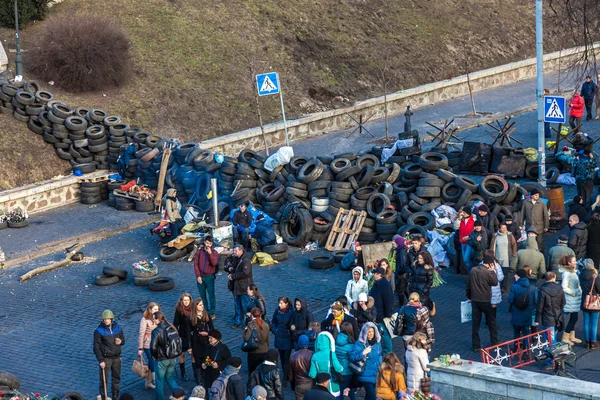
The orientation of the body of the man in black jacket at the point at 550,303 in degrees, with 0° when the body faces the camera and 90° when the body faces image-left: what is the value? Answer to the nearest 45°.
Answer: approximately 180°

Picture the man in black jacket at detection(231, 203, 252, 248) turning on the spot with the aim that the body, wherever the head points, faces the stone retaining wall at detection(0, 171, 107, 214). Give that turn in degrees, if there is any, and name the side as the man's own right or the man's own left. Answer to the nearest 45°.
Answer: approximately 135° to the man's own right

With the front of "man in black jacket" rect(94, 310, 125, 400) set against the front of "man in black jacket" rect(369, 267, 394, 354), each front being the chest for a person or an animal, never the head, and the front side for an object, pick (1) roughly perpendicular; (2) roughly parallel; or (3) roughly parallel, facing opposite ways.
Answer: roughly perpendicular

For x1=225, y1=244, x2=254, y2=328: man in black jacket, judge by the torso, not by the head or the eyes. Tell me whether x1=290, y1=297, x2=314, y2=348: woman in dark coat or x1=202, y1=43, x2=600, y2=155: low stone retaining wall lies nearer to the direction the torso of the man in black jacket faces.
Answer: the woman in dark coat

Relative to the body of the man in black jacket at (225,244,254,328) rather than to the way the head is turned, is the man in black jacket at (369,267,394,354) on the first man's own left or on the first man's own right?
on the first man's own left

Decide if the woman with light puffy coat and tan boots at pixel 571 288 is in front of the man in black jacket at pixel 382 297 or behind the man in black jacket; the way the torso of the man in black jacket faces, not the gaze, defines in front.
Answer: behind

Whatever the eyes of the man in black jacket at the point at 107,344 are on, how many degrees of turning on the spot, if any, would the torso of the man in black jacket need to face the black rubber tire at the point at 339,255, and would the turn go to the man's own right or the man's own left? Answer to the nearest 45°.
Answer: approximately 135° to the man's own left

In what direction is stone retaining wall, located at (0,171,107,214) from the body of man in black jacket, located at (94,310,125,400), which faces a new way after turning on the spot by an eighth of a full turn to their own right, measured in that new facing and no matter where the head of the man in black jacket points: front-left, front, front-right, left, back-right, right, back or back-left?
back-right

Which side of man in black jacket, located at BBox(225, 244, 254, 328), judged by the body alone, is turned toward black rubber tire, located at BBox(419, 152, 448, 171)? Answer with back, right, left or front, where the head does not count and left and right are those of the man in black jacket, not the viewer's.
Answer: back

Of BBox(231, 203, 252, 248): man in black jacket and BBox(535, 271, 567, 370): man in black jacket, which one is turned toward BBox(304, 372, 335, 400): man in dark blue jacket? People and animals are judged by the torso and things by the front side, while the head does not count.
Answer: BBox(231, 203, 252, 248): man in black jacket
